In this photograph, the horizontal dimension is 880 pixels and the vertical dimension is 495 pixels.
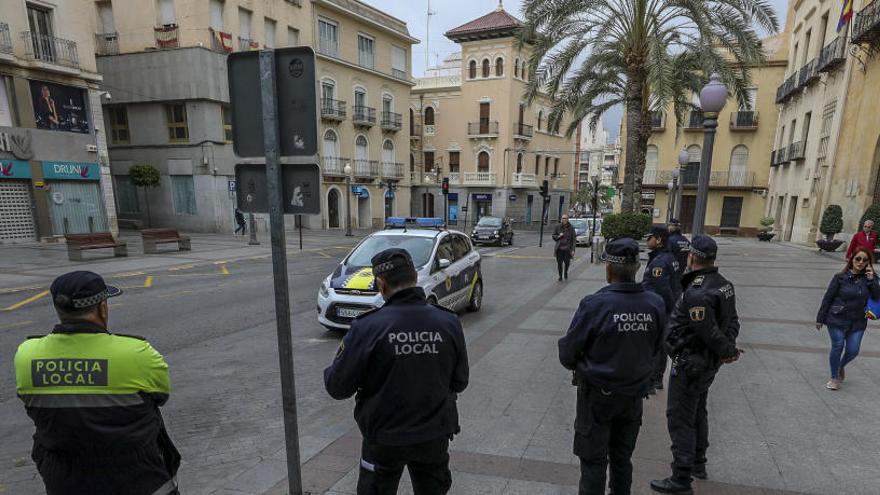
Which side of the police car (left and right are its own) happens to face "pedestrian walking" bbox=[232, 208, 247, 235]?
right

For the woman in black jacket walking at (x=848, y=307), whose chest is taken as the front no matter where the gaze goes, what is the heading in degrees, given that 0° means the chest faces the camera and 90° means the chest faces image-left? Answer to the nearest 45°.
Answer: approximately 0°

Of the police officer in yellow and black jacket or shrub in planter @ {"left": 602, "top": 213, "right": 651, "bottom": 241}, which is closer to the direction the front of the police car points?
the police officer in yellow and black jacket

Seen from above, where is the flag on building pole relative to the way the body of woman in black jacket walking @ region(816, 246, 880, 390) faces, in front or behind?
behind

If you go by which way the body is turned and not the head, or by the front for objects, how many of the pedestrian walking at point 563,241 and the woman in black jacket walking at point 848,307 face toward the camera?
2

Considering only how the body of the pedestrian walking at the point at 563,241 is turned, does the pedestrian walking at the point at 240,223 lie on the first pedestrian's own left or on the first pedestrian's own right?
on the first pedestrian's own right

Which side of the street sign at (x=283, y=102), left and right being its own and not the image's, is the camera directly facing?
back

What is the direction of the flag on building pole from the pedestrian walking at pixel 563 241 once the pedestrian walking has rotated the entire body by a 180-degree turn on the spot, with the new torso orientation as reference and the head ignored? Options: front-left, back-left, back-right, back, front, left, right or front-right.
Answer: front-right

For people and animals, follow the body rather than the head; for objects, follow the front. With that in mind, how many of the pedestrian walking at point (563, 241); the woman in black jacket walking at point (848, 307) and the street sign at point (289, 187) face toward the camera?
2

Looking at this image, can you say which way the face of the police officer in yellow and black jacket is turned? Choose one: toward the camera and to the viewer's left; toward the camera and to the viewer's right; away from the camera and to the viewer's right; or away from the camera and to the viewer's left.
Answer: away from the camera and to the viewer's right

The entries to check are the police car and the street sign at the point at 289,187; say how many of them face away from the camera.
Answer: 1

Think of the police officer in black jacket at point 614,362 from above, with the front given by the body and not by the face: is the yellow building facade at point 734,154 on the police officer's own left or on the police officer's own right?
on the police officer's own right
